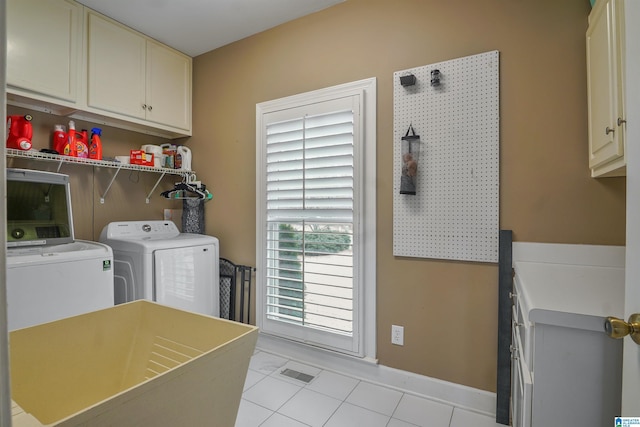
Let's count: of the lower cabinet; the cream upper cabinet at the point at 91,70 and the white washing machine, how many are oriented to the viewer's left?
1

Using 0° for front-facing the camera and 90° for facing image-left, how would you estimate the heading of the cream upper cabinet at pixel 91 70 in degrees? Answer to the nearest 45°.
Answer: approximately 315°

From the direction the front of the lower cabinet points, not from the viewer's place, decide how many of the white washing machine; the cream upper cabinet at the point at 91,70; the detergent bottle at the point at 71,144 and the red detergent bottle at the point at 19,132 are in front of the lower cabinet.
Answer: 4

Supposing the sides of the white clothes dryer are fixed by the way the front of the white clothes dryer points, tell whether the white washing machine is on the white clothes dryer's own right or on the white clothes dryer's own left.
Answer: on the white clothes dryer's own right

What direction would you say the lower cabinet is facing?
to the viewer's left

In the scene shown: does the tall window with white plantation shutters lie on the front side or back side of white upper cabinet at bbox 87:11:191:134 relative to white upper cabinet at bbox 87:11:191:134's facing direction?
on the front side

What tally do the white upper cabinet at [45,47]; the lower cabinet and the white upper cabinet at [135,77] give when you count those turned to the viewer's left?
1

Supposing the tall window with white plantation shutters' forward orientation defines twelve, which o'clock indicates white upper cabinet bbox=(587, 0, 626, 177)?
The white upper cabinet is roughly at 9 o'clock from the tall window with white plantation shutters.

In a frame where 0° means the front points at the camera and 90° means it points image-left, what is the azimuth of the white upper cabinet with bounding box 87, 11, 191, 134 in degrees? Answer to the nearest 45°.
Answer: approximately 315°
